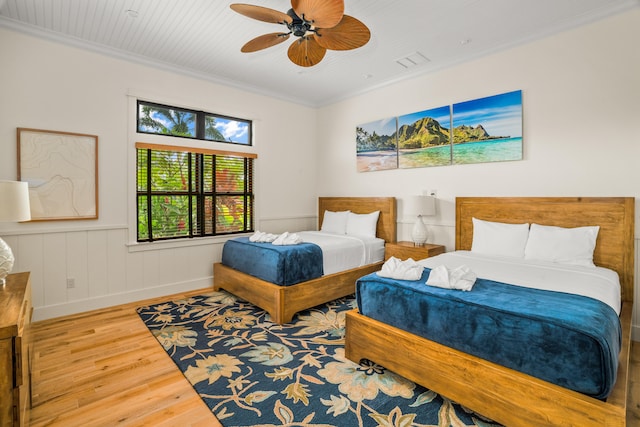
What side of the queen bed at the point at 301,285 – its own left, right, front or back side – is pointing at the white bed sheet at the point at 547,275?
left

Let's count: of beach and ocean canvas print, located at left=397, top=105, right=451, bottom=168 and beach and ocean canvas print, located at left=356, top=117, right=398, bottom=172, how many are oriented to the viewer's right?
0

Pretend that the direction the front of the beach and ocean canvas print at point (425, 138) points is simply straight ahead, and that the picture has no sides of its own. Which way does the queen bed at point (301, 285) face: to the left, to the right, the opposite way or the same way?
the same way

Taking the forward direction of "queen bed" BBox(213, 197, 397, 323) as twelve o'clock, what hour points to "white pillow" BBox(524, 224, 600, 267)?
The white pillow is roughly at 8 o'clock from the queen bed.

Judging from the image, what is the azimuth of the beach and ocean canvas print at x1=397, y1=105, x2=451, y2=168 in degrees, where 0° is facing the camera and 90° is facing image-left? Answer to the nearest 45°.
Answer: approximately 45°

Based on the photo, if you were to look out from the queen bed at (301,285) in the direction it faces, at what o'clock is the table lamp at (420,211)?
The table lamp is roughly at 7 o'clock from the queen bed.

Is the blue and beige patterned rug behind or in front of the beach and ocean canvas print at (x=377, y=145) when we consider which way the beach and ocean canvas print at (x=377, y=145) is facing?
in front

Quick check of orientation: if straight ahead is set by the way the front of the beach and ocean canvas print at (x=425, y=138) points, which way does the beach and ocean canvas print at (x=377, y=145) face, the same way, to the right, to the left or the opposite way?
the same way

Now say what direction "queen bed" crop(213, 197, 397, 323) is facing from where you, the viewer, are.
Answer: facing the viewer and to the left of the viewer

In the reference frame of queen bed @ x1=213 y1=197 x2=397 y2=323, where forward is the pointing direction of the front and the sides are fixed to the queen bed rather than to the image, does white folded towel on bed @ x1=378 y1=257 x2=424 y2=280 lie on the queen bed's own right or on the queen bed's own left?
on the queen bed's own left

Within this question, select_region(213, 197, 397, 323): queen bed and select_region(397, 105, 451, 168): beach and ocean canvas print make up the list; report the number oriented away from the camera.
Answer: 0

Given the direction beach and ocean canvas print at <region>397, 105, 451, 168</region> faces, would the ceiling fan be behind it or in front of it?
in front

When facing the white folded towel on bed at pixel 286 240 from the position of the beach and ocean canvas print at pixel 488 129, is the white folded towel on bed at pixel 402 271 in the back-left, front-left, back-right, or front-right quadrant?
front-left

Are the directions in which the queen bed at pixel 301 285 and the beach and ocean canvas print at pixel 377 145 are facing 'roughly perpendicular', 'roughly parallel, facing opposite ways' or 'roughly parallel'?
roughly parallel
